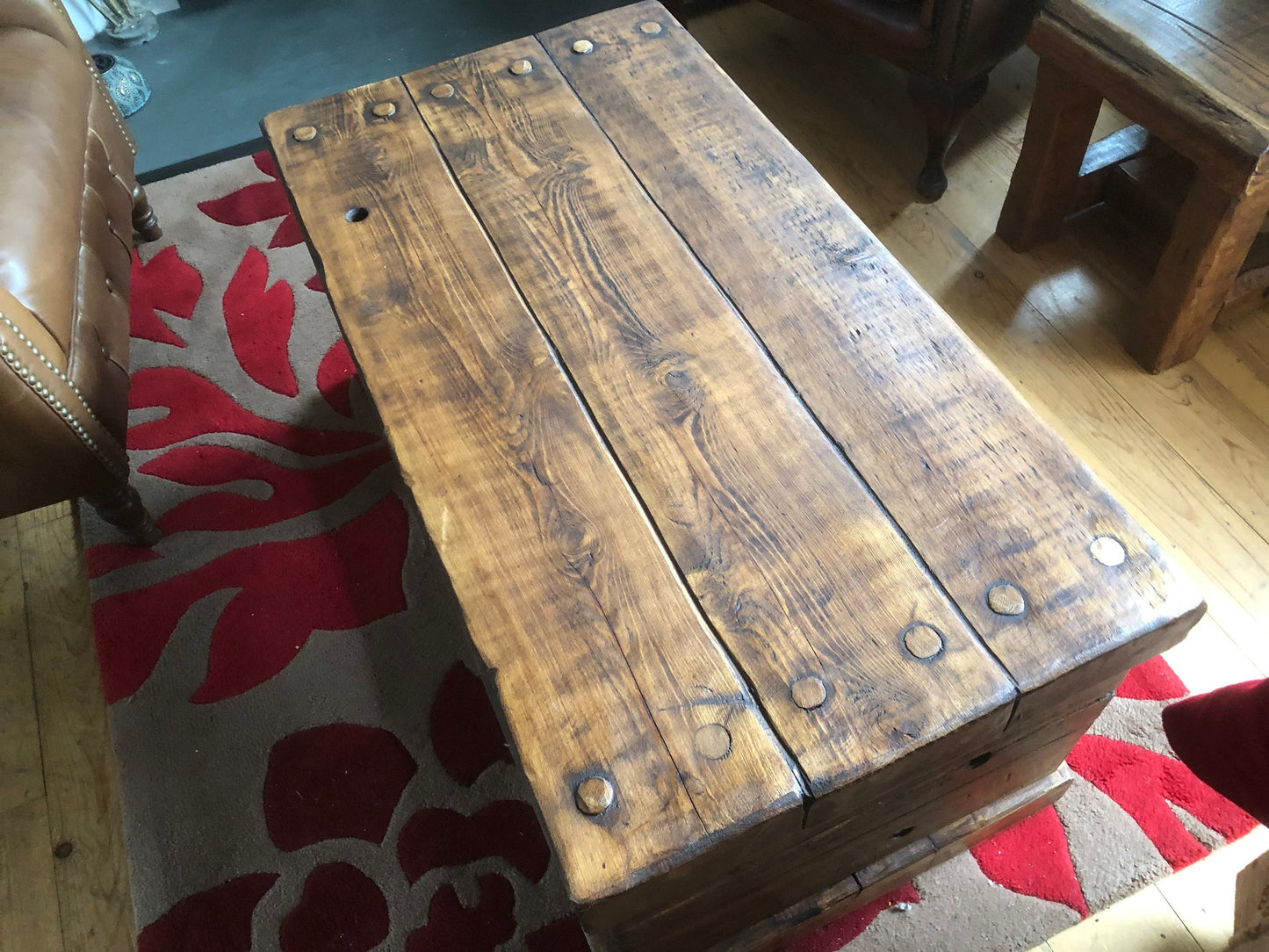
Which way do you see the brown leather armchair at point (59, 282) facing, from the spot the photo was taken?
facing to the right of the viewer

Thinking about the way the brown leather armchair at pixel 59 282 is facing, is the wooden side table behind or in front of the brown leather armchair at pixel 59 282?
in front

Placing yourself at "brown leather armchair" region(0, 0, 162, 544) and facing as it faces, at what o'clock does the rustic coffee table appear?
The rustic coffee table is roughly at 2 o'clock from the brown leather armchair.
